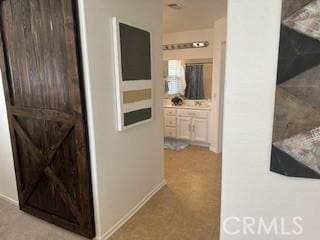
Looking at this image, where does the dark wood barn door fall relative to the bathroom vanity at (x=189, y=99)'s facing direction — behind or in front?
in front

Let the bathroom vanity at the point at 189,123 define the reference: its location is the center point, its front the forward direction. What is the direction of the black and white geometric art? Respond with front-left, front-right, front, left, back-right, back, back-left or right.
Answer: front-left

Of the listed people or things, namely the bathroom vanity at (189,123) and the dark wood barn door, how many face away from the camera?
0

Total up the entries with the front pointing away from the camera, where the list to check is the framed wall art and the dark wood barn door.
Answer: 0

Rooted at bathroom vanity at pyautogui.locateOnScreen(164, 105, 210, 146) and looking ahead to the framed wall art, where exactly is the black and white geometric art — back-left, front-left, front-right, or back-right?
front-left

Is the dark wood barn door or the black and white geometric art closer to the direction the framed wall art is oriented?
the black and white geometric art

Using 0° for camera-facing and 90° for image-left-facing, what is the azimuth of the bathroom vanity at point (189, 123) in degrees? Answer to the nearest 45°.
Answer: approximately 45°

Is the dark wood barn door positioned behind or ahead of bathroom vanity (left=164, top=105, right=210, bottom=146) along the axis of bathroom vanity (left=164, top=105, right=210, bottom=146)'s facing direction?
ahead

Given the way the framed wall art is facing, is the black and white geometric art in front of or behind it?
in front

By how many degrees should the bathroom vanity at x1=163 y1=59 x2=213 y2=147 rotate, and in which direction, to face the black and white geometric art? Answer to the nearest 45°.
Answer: approximately 45° to its left
